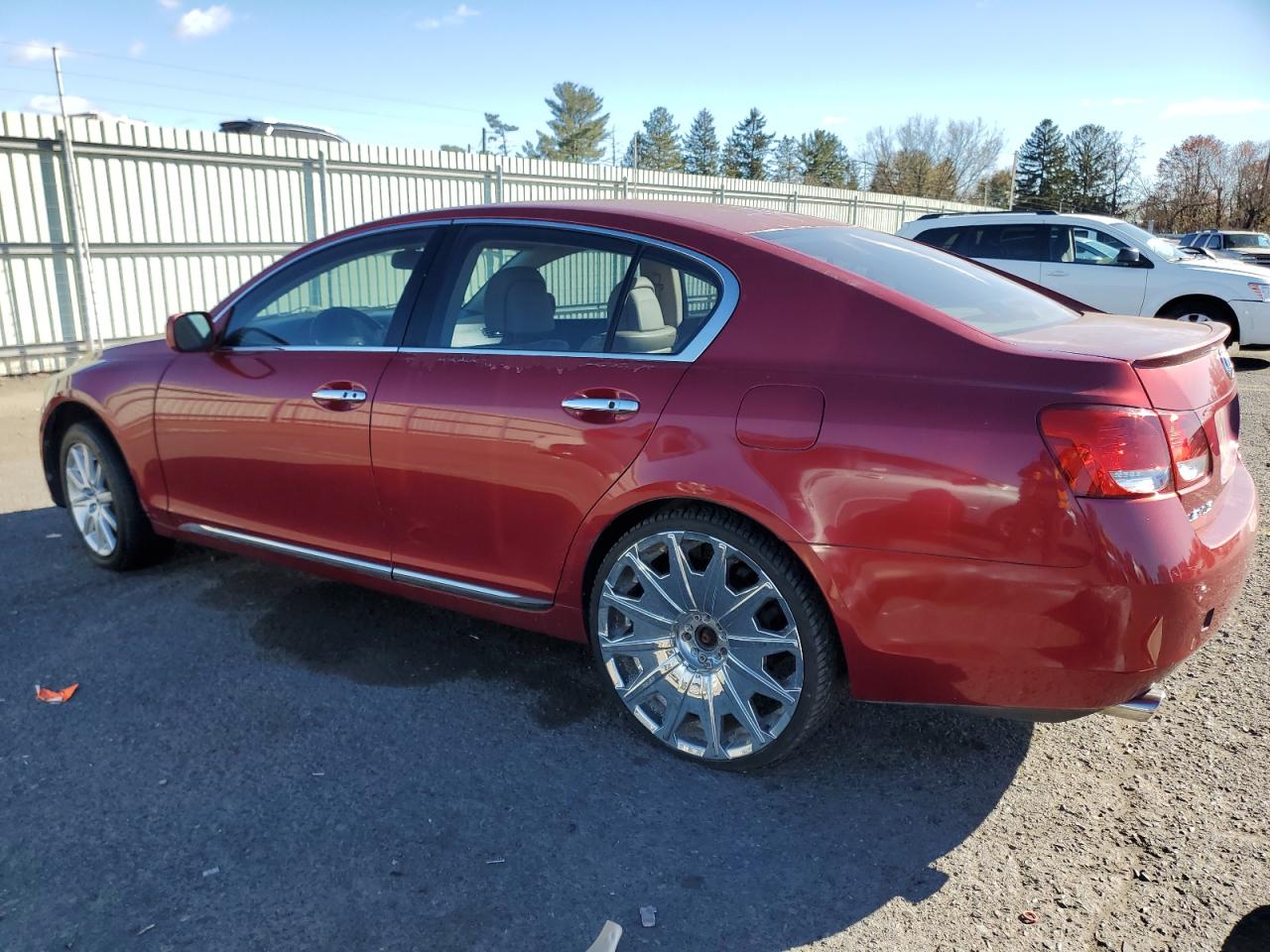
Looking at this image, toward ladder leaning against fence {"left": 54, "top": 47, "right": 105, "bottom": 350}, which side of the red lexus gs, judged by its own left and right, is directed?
front

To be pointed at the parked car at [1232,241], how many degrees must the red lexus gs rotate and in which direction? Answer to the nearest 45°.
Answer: approximately 90° to its right

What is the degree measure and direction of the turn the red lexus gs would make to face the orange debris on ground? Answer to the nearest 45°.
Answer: approximately 45° to its left

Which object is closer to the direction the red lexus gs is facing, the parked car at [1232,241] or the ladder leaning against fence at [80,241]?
the ladder leaning against fence

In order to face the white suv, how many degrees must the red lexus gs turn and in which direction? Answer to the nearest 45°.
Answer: approximately 90° to its right

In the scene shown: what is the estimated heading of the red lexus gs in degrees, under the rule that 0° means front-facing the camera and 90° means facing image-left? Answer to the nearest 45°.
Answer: approximately 135°

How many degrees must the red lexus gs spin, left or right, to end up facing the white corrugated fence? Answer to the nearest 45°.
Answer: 0° — it already faces it
